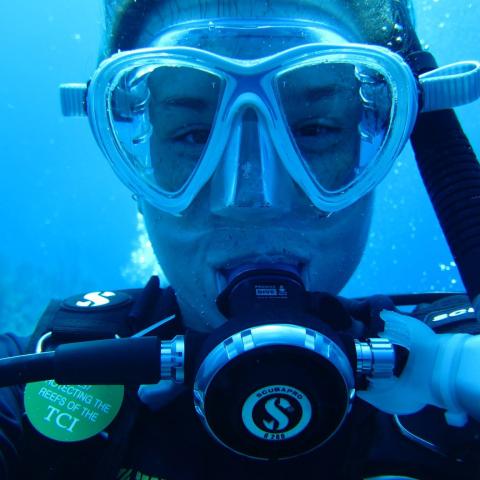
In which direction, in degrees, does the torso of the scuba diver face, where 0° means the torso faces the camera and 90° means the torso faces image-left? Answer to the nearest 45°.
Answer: approximately 0°
